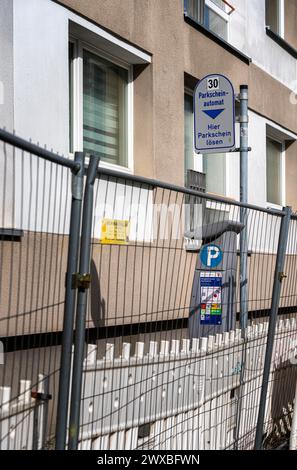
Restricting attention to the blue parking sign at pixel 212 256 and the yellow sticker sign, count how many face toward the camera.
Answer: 2

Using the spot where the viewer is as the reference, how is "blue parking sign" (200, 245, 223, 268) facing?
facing the viewer

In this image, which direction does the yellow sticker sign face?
toward the camera
